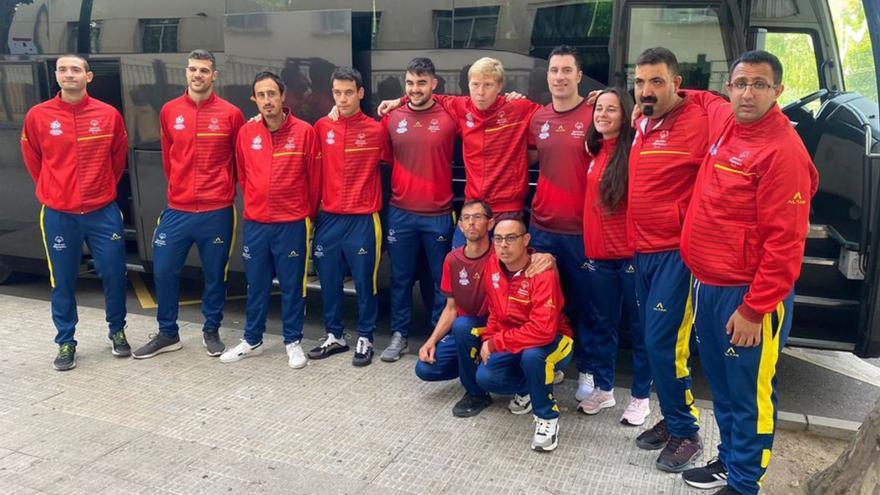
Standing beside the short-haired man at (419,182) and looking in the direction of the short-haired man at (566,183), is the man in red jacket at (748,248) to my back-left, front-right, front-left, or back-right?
front-right

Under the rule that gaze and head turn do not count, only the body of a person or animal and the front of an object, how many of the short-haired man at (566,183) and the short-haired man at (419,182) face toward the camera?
2

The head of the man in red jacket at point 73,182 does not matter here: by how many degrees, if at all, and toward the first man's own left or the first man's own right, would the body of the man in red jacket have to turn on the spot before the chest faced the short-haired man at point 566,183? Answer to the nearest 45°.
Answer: approximately 45° to the first man's own left

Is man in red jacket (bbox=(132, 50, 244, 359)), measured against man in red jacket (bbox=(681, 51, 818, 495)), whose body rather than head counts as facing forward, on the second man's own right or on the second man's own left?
on the second man's own right

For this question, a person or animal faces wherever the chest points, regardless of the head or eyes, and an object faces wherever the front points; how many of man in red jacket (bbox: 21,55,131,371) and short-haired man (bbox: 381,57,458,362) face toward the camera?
2

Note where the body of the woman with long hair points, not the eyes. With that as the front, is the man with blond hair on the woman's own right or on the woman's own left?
on the woman's own right

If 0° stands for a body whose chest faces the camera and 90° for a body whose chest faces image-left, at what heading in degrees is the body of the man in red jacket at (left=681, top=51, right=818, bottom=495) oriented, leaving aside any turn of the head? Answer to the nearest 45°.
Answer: approximately 45°

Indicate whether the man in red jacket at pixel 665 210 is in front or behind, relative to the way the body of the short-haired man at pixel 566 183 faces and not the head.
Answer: in front

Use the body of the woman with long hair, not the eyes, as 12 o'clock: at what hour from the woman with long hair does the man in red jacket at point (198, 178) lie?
The man in red jacket is roughly at 2 o'clock from the woman with long hair.

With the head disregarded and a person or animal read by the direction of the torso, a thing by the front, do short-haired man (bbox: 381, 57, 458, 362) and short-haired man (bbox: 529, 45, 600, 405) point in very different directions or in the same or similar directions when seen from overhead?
same or similar directions

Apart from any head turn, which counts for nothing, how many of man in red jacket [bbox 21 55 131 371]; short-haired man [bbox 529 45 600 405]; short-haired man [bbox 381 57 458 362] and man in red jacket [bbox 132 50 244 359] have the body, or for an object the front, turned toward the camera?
4

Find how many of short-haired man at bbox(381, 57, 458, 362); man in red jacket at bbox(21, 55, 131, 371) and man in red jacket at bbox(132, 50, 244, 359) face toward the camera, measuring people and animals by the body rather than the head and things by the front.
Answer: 3

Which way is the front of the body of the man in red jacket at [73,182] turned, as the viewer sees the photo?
toward the camera

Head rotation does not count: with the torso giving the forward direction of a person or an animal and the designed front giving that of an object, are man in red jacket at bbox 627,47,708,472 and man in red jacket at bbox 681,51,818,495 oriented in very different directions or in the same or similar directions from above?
same or similar directions
